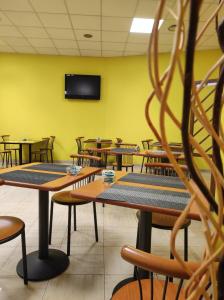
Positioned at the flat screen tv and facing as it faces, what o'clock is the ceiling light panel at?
The ceiling light panel is roughly at 11 o'clock from the flat screen tv.

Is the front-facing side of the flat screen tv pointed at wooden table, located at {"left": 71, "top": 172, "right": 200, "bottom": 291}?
yes

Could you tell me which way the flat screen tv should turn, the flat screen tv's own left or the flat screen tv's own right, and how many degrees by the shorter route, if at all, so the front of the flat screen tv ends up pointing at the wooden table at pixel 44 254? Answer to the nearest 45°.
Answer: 0° — it already faces it

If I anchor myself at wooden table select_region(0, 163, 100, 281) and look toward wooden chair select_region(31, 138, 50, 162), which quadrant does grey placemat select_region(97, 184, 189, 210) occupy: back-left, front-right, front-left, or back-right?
back-right

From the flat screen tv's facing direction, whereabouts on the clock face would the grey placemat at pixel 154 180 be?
The grey placemat is roughly at 12 o'clock from the flat screen tv.

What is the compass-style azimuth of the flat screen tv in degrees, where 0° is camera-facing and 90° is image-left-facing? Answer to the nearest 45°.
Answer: approximately 0°

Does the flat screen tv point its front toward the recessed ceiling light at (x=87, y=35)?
yes
